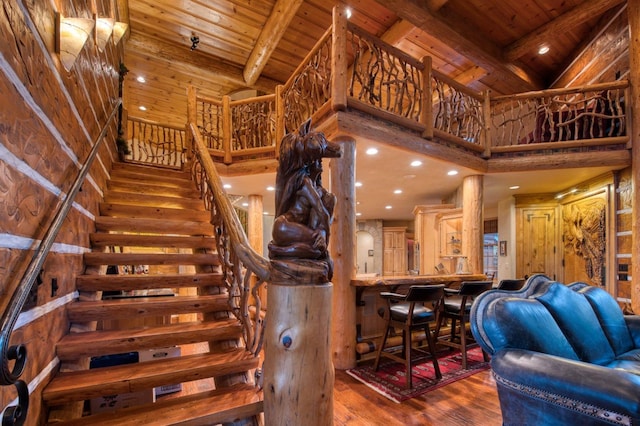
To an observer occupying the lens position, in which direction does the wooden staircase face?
facing the viewer

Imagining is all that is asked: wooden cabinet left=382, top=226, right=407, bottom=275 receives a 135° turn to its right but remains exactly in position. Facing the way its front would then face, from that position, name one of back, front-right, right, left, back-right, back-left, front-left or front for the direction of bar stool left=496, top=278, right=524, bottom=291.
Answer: back-left

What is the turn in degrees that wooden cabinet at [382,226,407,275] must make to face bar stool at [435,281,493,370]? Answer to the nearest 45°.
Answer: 0° — it already faces it

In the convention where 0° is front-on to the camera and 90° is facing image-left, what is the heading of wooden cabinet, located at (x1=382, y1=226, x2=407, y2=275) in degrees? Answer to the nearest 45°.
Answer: approximately 0°

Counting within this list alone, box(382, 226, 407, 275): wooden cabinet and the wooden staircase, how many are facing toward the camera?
2

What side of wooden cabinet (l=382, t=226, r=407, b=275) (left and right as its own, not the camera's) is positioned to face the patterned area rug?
front

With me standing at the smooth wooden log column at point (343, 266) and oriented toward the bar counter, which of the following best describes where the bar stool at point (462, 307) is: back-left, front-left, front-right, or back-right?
front-right
